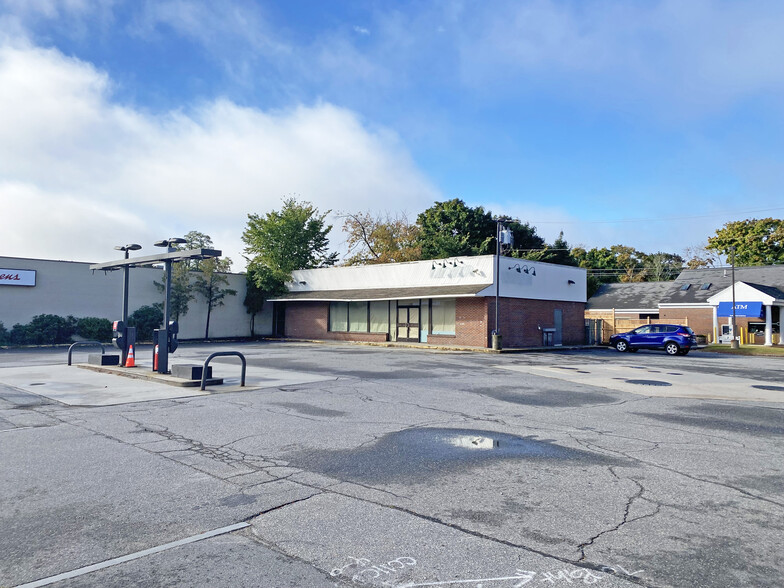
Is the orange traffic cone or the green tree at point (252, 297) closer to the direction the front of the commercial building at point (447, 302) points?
the orange traffic cone

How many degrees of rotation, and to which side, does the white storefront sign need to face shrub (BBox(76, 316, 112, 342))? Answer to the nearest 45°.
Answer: approximately 45° to its left

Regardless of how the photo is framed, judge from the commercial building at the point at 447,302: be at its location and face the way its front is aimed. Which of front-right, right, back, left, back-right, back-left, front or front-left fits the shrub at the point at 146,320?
front-right

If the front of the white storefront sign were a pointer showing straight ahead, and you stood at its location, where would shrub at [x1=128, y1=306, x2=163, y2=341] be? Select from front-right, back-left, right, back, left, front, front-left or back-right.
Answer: front-left

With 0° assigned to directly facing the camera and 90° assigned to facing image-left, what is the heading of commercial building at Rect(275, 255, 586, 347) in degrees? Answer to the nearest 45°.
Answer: approximately 45°

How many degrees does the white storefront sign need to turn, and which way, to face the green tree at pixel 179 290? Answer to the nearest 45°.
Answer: approximately 45° to its left

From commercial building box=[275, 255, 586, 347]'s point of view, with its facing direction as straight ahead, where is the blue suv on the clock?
The blue suv is roughly at 8 o'clock from the commercial building.

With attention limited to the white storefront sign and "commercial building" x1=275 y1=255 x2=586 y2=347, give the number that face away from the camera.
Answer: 0

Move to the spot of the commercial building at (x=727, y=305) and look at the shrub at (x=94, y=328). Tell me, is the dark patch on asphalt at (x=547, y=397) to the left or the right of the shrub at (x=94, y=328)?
left
